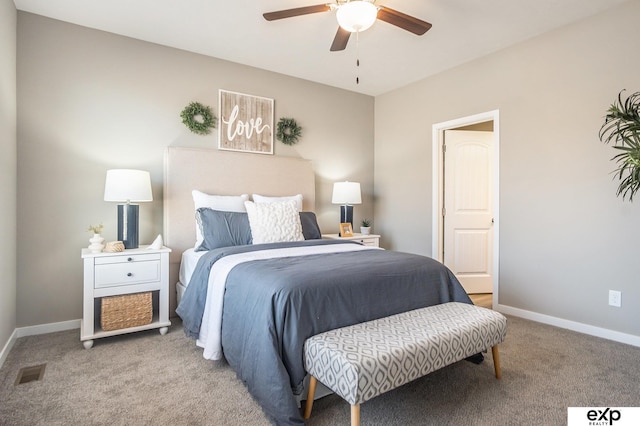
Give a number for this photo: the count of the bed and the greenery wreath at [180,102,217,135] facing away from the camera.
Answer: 0

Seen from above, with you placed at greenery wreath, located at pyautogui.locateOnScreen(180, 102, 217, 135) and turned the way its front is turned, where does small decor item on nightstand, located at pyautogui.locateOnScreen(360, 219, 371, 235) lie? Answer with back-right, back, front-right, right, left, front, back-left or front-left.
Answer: left

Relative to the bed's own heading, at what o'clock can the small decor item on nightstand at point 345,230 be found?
The small decor item on nightstand is roughly at 8 o'clock from the bed.

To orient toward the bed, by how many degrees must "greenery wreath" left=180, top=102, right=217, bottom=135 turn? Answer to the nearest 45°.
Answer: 0° — it already faces it

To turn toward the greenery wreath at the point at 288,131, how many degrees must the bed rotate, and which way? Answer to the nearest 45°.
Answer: approximately 135° to its left

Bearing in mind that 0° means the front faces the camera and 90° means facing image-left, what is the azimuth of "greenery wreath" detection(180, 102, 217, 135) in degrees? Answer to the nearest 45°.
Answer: approximately 0°

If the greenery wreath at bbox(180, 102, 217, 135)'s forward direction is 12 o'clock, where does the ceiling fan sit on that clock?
The ceiling fan is roughly at 11 o'clock from the greenery wreath.

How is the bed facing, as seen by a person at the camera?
facing the viewer and to the right of the viewer

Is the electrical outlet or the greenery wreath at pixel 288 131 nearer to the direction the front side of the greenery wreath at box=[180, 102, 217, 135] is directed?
the electrical outlet

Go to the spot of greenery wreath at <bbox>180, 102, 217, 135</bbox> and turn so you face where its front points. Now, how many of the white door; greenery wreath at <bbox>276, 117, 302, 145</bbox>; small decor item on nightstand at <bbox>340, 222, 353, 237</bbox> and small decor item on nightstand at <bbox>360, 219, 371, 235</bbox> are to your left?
4

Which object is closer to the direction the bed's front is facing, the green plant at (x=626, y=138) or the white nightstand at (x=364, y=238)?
the green plant
